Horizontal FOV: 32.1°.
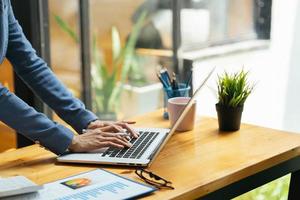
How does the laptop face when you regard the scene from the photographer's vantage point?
facing to the left of the viewer
